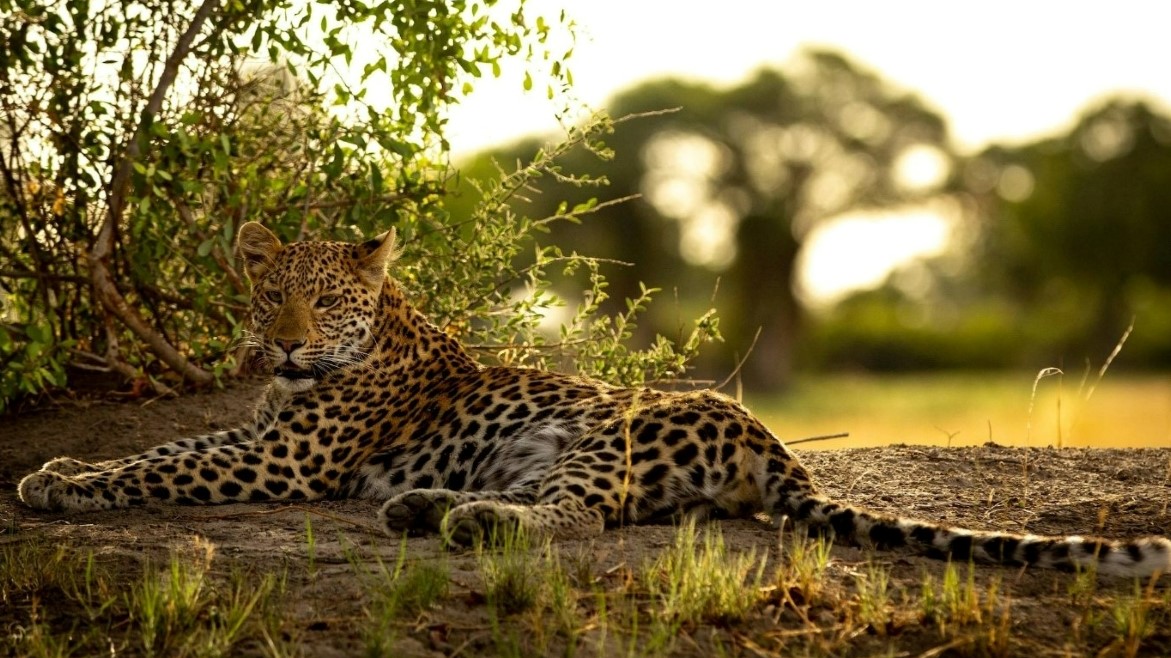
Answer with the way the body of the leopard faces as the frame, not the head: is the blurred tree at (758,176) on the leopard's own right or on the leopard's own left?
on the leopard's own right

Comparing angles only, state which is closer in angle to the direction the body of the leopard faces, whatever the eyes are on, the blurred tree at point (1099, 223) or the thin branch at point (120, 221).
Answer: the thin branch

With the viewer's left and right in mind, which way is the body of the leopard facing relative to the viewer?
facing to the left of the viewer

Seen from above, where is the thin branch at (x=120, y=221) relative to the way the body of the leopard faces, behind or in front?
in front

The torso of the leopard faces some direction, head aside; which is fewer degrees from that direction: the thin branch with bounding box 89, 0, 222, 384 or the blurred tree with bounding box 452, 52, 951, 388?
the thin branch

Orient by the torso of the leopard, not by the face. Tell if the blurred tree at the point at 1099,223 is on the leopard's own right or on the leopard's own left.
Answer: on the leopard's own right
